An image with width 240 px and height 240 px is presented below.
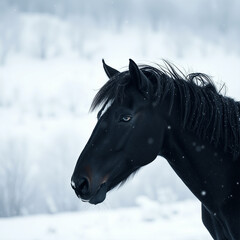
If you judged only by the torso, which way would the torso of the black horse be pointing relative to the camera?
to the viewer's left
